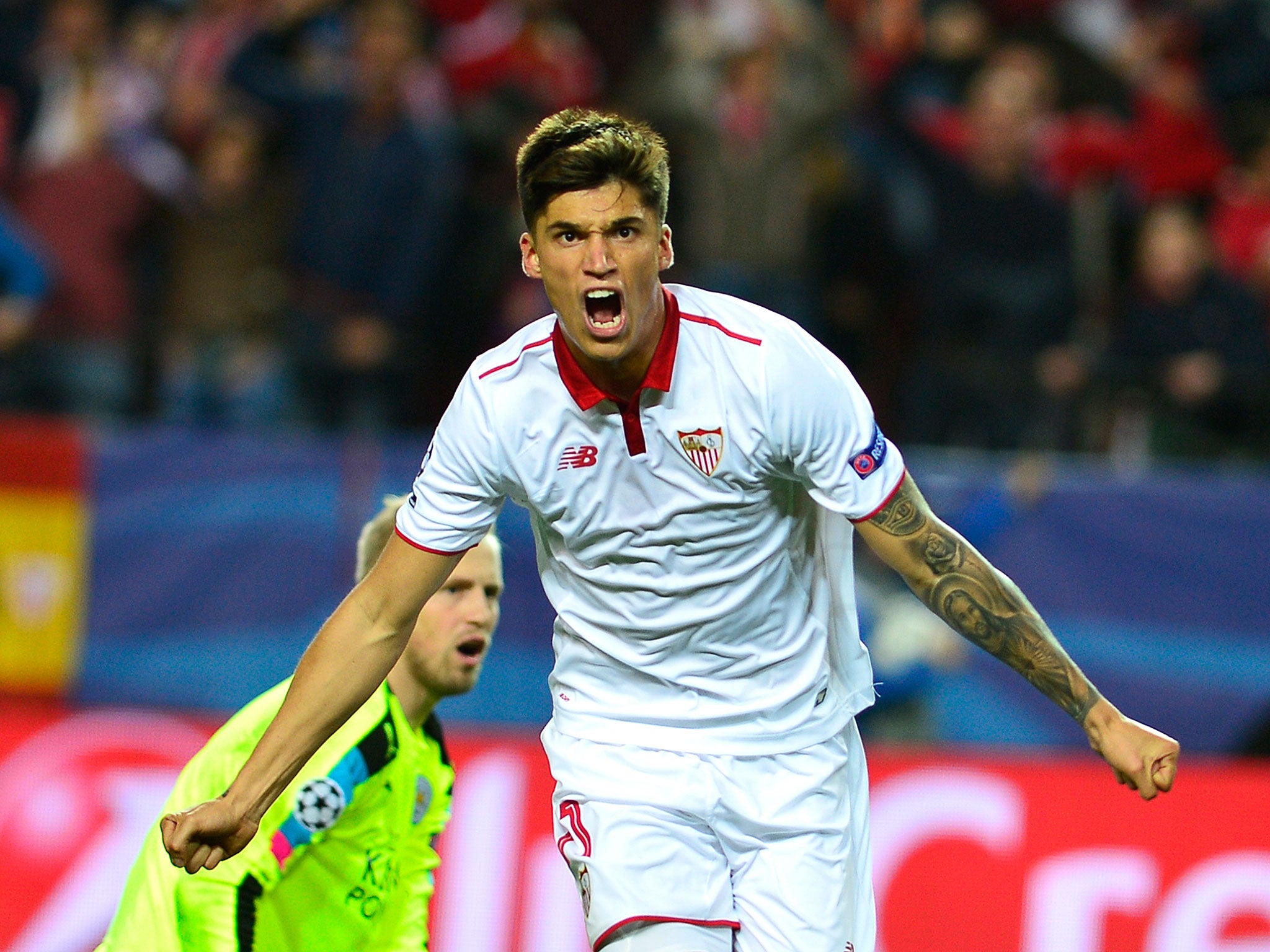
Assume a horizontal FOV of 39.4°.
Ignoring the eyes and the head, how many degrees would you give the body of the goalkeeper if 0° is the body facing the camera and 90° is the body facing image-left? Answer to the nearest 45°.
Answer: approximately 315°

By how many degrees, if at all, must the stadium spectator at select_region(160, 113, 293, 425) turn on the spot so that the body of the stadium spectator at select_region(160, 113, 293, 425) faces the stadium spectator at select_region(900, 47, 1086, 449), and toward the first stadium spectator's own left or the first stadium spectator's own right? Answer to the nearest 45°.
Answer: approximately 90° to the first stadium spectator's own left

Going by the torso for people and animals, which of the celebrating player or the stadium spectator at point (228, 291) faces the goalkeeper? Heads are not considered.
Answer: the stadium spectator

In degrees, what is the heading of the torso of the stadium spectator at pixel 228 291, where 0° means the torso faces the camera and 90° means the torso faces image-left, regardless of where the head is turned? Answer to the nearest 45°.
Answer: approximately 0°

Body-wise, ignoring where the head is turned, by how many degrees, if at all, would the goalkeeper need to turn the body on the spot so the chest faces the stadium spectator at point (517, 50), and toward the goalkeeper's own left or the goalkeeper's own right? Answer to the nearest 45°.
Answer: approximately 135° to the goalkeeper's own left

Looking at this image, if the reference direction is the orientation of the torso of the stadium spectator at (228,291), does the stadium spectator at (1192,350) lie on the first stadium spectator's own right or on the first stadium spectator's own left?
on the first stadium spectator's own left

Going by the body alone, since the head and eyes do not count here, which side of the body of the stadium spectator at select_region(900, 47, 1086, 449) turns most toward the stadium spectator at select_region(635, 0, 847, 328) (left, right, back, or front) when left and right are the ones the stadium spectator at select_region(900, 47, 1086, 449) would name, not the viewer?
right

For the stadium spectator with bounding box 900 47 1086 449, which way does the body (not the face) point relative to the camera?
toward the camera

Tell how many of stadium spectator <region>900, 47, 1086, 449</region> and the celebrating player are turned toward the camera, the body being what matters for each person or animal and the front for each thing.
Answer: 2

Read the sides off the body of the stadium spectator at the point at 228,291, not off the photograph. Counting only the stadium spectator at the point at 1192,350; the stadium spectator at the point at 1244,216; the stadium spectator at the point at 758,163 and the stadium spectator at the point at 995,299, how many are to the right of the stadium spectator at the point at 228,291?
0

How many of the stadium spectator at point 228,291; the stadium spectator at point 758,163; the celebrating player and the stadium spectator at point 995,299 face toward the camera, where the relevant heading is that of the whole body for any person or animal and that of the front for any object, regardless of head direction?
4

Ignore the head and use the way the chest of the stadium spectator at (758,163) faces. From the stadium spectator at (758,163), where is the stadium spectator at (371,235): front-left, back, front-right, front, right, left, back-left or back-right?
right

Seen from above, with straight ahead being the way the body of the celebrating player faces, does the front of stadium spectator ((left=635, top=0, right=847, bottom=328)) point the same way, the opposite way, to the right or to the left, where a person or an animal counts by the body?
the same way

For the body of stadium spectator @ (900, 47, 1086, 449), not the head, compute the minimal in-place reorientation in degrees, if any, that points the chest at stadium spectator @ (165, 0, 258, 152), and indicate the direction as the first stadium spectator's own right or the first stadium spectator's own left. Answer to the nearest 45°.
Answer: approximately 90° to the first stadium spectator's own right

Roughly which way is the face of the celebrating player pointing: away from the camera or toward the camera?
toward the camera

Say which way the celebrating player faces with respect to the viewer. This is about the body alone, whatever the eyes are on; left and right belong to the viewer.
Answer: facing the viewer

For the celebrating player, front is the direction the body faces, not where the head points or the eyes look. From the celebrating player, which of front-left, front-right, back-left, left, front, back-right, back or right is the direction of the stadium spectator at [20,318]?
back-right

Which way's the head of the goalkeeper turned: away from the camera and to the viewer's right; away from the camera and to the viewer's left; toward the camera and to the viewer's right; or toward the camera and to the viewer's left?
toward the camera and to the viewer's right

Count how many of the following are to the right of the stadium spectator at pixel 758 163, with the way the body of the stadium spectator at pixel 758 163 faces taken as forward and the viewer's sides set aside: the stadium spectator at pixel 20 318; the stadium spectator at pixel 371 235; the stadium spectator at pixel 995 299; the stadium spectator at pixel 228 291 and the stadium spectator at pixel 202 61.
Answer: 4

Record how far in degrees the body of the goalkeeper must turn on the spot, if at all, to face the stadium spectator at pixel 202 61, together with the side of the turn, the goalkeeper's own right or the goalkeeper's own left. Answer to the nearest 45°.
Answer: approximately 135° to the goalkeeper's own left

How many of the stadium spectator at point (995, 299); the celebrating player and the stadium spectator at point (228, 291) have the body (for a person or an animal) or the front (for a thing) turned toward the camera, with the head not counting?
3
